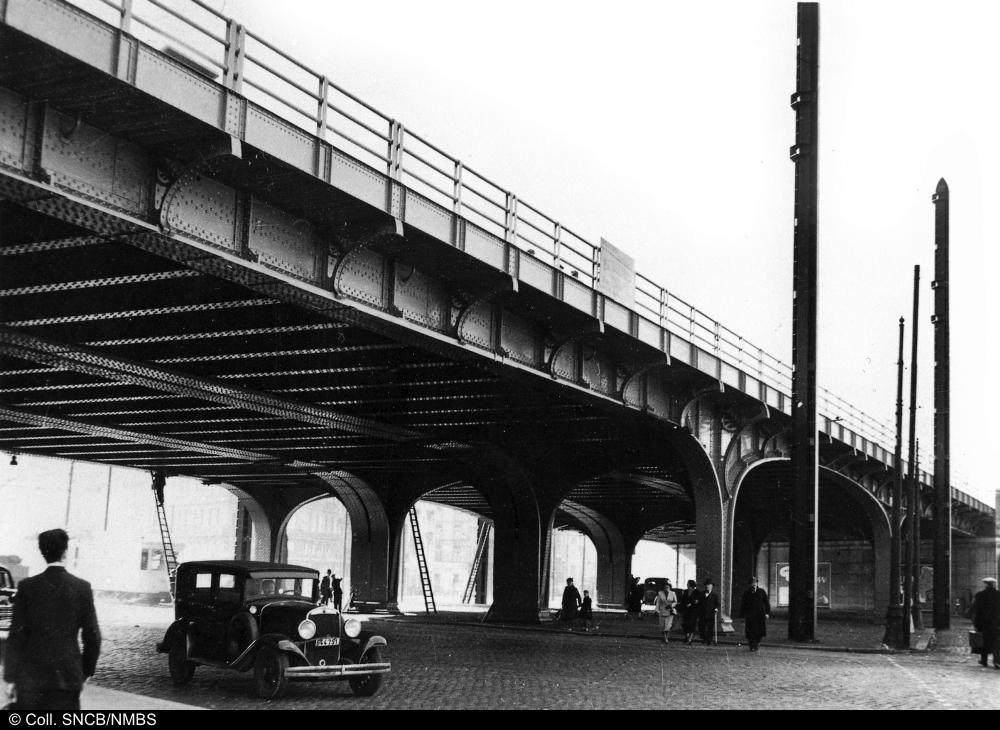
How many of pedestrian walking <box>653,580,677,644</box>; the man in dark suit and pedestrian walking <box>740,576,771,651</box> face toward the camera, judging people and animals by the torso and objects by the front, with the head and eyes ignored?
2

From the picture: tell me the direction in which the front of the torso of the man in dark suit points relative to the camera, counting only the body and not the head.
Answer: away from the camera

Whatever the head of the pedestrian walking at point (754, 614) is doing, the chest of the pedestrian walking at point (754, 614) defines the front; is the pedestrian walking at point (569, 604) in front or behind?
behind

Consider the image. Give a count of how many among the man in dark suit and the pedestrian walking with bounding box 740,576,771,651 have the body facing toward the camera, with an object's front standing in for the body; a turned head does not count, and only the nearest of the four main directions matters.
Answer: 1

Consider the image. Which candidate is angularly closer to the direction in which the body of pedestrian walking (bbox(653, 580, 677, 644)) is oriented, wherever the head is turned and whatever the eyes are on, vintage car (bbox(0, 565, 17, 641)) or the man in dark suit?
the man in dark suit

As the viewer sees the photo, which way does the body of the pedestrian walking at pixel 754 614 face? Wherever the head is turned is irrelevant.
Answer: toward the camera

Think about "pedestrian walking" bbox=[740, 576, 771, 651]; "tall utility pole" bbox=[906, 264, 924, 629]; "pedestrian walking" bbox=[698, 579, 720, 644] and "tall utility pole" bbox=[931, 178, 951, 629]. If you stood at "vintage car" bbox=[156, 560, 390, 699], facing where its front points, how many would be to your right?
0

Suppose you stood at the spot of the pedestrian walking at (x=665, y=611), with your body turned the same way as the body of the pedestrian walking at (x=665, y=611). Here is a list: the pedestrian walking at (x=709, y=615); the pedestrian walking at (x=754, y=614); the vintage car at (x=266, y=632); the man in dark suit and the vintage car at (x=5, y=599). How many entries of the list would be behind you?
0

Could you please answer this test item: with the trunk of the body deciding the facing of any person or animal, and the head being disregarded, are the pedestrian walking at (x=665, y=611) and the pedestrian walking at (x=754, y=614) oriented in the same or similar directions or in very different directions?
same or similar directions

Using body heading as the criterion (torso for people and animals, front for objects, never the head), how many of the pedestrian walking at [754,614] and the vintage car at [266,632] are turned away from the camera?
0

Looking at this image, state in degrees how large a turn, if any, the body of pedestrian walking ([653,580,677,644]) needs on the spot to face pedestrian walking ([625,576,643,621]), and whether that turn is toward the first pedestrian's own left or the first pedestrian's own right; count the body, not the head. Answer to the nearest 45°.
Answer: approximately 180°

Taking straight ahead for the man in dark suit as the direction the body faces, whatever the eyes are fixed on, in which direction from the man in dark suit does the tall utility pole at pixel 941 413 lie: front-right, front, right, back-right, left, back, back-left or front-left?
front-right

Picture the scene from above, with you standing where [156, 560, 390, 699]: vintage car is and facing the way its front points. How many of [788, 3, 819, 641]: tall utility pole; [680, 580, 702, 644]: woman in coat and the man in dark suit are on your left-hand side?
2

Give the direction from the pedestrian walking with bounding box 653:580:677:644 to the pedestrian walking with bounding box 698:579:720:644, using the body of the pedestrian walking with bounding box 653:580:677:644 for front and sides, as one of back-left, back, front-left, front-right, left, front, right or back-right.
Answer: front-left

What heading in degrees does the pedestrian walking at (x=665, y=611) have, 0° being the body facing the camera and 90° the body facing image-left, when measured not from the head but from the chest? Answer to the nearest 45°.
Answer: approximately 0°

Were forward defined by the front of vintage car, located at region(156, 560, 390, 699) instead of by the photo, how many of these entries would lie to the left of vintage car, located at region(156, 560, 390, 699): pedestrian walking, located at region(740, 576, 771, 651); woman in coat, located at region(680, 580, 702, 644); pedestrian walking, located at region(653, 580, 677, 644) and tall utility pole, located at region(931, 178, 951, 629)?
4
